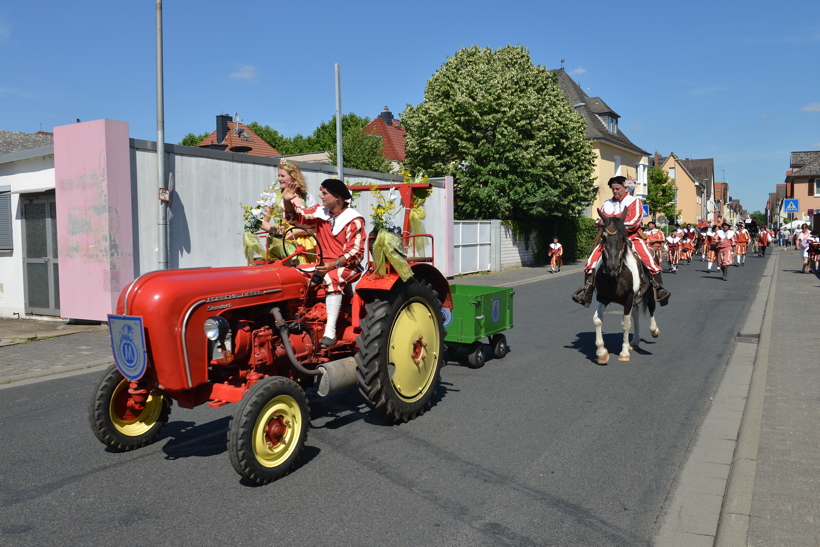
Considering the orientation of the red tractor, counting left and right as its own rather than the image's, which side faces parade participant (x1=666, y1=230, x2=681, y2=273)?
back

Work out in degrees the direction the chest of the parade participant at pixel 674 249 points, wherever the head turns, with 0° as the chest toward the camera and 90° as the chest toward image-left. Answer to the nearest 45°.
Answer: approximately 0°

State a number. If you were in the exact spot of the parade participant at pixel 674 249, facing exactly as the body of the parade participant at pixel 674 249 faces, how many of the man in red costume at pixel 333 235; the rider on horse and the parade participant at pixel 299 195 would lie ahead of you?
3

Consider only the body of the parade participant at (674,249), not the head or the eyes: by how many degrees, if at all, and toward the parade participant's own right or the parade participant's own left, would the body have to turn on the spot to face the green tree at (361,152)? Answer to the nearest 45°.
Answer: approximately 90° to the parade participant's own right

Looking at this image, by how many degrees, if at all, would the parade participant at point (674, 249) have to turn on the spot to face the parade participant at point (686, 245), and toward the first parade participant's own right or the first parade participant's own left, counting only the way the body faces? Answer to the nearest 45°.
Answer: approximately 180°

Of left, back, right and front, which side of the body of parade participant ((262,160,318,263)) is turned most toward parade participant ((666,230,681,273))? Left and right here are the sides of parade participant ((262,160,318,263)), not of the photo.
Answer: back

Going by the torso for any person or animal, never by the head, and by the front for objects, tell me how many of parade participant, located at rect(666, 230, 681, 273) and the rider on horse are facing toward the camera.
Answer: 2

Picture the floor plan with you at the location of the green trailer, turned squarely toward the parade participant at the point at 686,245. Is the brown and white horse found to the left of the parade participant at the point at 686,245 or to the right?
right

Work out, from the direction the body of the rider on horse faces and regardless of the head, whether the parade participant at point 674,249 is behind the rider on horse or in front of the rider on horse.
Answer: behind
